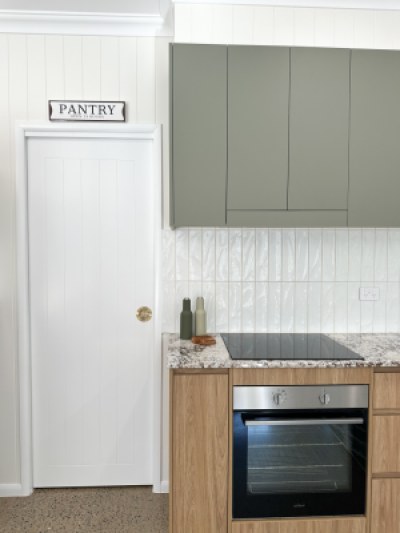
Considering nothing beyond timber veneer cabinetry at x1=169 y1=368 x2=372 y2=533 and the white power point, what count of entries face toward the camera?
2

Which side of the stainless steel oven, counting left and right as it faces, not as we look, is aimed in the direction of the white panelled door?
right

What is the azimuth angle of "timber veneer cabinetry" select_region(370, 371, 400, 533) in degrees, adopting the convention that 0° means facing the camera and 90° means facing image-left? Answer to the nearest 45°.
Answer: approximately 0°

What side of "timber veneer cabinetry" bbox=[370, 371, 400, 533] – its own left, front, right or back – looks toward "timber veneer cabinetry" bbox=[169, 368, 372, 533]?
right

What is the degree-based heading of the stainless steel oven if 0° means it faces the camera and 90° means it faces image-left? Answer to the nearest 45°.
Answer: approximately 0°

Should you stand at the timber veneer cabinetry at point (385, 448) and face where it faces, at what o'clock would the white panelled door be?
The white panelled door is roughly at 3 o'clock from the timber veneer cabinetry.

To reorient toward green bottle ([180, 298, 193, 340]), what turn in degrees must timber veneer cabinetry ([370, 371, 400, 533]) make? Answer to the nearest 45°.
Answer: approximately 90° to its right

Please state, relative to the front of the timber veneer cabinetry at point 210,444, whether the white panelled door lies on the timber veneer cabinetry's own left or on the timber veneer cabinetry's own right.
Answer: on the timber veneer cabinetry's own right
